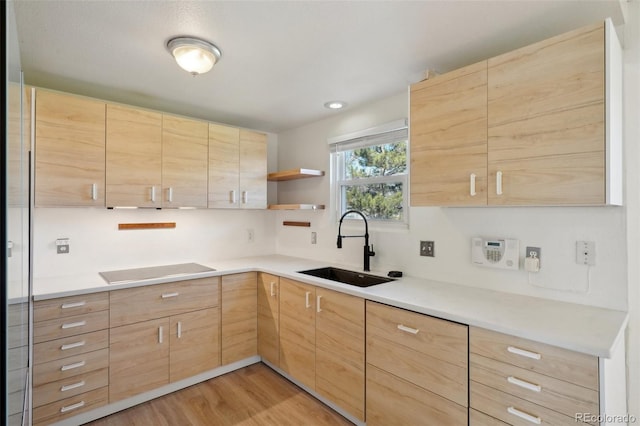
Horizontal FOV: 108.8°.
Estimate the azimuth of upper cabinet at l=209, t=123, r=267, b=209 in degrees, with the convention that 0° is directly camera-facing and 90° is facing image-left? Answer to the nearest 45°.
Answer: approximately 315°

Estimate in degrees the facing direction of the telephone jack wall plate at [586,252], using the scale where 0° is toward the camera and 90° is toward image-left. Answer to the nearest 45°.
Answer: approximately 0°

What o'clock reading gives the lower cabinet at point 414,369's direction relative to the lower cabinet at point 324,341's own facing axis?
the lower cabinet at point 414,369 is roughly at 9 o'clock from the lower cabinet at point 324,341.

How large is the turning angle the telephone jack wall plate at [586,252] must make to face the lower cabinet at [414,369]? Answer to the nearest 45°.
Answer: approximately 45° to its right

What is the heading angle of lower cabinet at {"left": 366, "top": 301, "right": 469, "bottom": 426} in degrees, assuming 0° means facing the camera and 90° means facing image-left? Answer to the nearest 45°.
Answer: approximately 45°

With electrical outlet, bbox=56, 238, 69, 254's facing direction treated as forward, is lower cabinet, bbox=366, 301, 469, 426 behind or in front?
in front

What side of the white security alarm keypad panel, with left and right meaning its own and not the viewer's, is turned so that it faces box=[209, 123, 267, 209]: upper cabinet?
right
